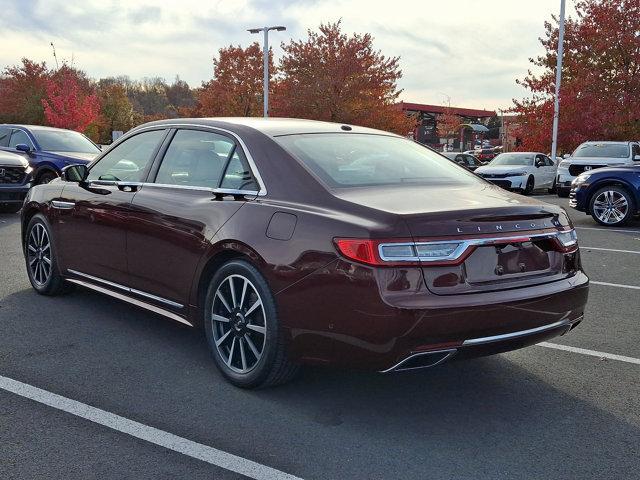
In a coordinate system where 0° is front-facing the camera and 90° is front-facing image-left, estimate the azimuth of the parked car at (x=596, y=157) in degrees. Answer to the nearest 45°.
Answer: approximately 45°

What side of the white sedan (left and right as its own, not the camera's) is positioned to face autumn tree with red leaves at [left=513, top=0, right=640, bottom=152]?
back

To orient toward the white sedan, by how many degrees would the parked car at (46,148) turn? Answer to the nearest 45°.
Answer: approximately 45° to its left

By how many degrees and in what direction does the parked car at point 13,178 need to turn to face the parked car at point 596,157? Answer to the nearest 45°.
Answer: approximately 45° to its left

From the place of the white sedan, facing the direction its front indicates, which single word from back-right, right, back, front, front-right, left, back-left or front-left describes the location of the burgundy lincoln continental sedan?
front-left

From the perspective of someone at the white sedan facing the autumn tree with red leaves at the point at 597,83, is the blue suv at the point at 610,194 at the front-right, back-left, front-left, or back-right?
back-right

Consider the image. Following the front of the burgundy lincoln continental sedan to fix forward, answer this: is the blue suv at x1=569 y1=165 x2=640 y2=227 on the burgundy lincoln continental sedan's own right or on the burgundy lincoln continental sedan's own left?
on the burgundy lincoln continental sedan's own right

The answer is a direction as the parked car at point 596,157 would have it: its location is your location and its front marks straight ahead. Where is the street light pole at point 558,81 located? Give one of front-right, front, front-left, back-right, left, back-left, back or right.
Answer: back-right

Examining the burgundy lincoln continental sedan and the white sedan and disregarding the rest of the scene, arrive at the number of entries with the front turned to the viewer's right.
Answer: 0

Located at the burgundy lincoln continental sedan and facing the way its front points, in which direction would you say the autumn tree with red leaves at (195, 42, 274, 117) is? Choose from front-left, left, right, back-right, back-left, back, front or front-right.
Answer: front-right

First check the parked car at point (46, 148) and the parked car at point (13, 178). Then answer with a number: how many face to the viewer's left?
0

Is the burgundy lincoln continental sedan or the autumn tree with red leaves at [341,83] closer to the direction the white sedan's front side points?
the burgundy lincoln continental sedan

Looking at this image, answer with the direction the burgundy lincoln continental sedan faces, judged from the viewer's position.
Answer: facing away from the viewer and to the left of the viewer
